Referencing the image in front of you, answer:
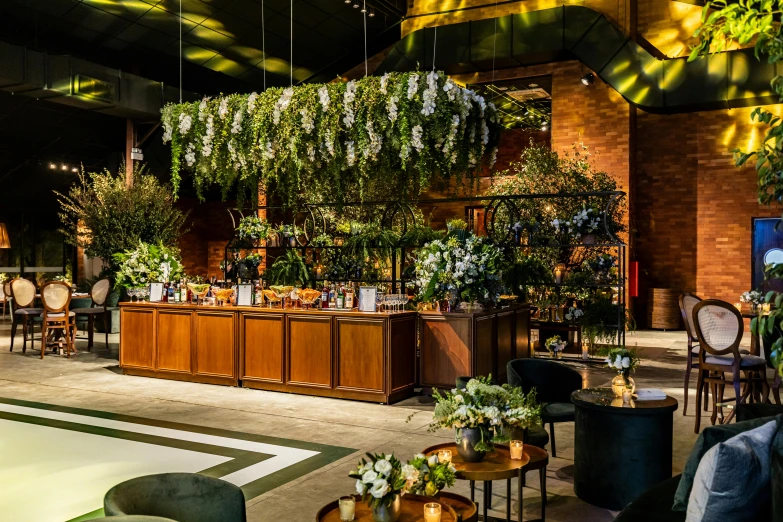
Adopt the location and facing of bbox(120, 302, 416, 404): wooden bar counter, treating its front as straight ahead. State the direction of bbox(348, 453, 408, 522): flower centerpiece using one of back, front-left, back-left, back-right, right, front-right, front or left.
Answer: front-left

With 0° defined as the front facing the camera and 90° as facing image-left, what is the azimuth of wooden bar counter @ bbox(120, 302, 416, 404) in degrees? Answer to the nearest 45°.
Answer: approximately 45°
